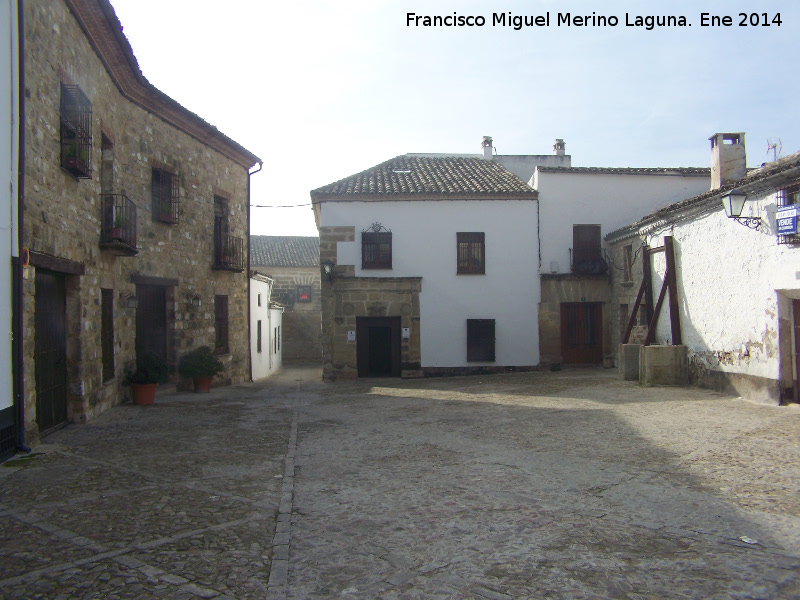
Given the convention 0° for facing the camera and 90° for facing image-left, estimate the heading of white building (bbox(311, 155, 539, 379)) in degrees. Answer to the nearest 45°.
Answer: approximately 0°

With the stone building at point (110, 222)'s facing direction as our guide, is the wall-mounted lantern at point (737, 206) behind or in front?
in front

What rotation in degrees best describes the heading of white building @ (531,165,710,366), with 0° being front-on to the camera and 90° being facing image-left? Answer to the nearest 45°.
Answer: approximately 0°

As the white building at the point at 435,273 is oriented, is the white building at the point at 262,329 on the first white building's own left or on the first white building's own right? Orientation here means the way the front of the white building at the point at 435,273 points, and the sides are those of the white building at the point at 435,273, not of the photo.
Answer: on the first white building's own right

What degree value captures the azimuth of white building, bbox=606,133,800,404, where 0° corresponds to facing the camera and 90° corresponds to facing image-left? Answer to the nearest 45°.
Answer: approximately 45°

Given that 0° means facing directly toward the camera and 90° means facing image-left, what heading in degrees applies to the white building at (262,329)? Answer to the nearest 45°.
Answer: approximately 315°

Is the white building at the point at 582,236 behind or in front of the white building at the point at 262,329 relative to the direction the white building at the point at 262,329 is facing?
in front
